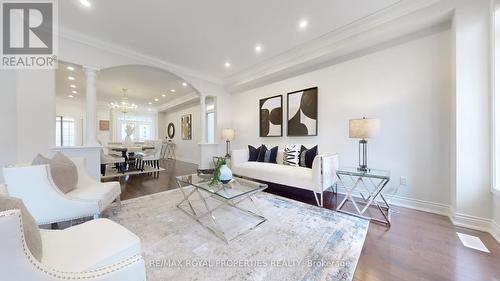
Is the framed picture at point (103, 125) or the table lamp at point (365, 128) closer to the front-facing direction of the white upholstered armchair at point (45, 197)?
the table lamp

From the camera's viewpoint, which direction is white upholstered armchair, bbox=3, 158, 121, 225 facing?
to the viewer's right

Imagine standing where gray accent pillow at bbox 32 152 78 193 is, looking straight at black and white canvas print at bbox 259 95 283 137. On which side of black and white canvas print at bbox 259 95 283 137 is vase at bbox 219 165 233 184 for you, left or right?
right

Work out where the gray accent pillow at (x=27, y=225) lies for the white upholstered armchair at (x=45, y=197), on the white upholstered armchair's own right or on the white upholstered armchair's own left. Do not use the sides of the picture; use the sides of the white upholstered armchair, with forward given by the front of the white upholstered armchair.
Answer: on the white upholstered armchair's own right

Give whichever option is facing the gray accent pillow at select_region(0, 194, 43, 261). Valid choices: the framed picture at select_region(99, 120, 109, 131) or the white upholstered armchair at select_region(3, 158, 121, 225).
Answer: the framed picture

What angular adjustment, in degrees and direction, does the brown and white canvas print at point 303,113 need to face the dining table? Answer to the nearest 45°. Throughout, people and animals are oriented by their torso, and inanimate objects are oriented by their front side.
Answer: approximately 45° to its right

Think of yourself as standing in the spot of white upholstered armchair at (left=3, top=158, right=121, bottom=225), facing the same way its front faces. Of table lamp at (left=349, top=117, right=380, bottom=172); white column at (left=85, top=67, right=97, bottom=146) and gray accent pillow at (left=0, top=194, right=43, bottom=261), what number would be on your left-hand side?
1

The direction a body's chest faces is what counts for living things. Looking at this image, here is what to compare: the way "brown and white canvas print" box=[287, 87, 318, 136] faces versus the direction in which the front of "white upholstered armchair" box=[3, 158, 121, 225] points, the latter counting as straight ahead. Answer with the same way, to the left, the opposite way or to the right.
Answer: the opposite way

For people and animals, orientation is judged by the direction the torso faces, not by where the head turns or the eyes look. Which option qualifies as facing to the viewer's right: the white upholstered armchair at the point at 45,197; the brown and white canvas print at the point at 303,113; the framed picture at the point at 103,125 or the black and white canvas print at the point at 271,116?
the white upholstered armchair
